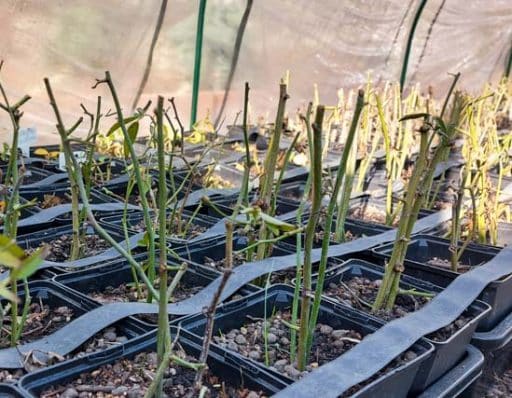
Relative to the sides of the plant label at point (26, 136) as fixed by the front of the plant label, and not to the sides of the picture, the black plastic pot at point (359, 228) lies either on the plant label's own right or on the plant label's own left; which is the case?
on the plant label's own left

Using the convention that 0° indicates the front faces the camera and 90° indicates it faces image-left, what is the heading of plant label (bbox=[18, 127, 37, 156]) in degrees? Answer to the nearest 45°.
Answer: approximately 0°

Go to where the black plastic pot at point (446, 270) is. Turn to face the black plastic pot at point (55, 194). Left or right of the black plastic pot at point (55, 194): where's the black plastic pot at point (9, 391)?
left

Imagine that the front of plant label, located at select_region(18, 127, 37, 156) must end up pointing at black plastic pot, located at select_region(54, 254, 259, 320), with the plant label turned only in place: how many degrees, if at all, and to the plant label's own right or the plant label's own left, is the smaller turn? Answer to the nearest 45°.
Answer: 0° — it already faces it

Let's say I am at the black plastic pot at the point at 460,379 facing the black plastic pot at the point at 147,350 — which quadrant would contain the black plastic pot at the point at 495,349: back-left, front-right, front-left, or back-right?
back-right

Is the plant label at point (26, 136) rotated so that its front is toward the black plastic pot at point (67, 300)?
yes

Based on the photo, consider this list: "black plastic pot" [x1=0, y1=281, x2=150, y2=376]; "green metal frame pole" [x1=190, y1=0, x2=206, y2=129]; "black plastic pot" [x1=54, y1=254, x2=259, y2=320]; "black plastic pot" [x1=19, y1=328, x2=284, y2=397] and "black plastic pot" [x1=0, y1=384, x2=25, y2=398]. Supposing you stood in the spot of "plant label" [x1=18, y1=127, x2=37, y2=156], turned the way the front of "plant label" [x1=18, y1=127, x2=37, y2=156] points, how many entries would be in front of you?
4

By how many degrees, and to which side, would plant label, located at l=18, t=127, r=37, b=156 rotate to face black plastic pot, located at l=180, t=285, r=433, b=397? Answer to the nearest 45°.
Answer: approximately 45° to its left

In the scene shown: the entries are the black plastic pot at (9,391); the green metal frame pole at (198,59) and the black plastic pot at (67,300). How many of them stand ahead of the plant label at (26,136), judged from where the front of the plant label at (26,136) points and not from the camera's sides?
2

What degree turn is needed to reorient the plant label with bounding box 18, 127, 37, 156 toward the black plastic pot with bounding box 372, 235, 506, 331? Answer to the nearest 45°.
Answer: approximately 45° to its left

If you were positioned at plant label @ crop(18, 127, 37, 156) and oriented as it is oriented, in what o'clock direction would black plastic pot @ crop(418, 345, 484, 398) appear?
The black plastic pot is roughly at 11 o'clock from the plant label.
